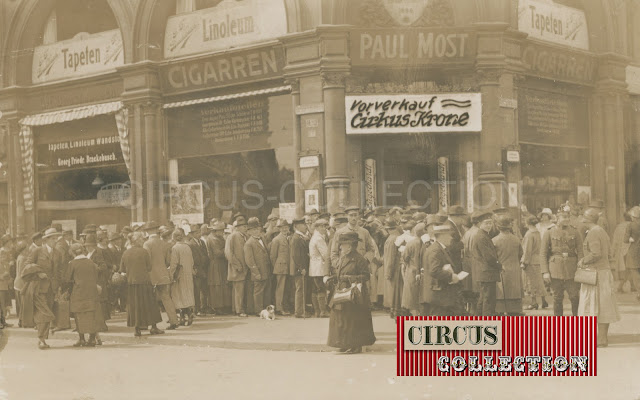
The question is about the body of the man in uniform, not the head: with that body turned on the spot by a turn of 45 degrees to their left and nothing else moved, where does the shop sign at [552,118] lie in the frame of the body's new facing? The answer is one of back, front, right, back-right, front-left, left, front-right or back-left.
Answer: back-left

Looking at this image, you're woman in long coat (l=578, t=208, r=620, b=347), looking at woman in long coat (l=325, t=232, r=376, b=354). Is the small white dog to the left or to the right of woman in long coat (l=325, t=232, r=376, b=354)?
right

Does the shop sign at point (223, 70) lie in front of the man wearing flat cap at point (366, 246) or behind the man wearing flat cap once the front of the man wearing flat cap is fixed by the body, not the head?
behind

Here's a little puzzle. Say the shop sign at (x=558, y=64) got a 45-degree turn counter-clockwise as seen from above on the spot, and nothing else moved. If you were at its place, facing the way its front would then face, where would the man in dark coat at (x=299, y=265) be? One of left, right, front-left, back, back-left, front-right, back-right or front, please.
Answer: back-right

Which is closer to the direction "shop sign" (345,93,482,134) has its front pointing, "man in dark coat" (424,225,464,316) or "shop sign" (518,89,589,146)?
the man in dark coat

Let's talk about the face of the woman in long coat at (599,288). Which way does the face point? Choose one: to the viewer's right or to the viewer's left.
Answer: to the viewer's left

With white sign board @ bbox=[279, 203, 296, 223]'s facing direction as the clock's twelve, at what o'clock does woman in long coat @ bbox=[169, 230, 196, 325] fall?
The woman in long coat is roughly at 1 o'clock from the white sign board.

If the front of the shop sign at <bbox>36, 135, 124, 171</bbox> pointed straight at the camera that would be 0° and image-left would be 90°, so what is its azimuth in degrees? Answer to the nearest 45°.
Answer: approximately 45°

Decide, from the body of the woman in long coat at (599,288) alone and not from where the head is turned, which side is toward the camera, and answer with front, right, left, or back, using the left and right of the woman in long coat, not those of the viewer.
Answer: left

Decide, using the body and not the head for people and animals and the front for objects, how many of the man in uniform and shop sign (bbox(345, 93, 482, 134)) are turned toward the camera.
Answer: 2
